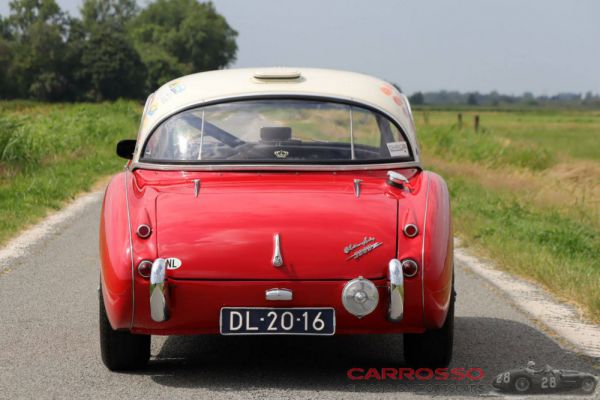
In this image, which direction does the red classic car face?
away from the camera
